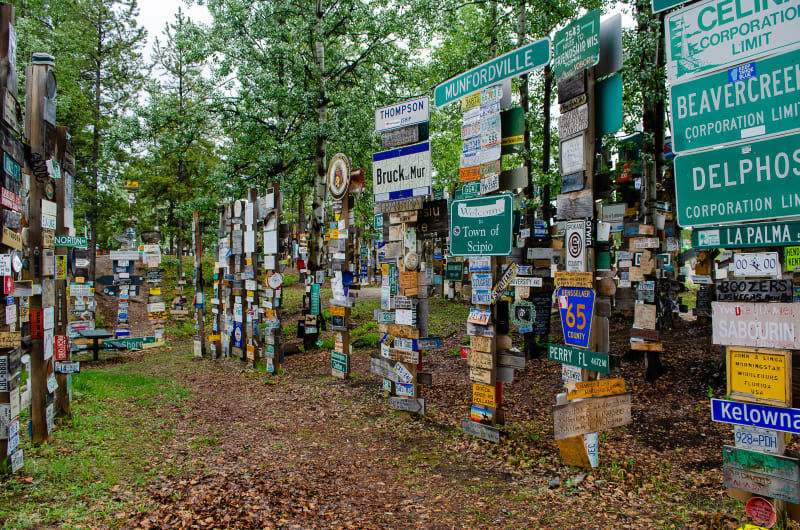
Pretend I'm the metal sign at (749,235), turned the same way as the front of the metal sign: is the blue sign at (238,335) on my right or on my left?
on my right

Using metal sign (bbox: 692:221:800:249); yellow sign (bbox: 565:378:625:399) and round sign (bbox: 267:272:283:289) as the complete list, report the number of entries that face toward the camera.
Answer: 3

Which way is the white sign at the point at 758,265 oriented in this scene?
toward the camera

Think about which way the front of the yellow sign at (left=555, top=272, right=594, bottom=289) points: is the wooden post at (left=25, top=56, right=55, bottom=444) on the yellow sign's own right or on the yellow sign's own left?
on the yellow sign's own right

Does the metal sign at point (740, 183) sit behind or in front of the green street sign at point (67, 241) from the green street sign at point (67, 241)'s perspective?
in front

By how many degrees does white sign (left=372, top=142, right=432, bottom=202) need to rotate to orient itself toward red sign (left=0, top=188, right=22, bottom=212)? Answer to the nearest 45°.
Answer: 0° — it already faces it

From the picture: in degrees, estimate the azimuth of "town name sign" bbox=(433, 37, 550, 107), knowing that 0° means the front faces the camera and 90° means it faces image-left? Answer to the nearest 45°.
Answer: approximately 45°

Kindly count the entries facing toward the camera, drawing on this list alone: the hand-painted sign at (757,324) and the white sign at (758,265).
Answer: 2

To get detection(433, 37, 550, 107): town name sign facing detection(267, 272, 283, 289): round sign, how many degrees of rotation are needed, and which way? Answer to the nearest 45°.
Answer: approximately 90° to its right

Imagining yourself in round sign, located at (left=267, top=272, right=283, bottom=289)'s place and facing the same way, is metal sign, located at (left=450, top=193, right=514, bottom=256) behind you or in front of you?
in front

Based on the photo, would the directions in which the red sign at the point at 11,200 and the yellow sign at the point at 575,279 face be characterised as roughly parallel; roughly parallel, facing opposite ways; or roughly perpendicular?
roughly perpendicular
